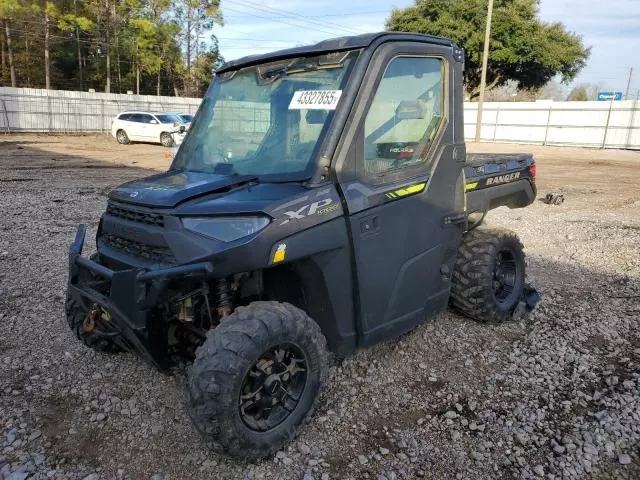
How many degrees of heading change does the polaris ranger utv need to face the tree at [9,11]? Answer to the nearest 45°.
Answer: approximately 90° to its right

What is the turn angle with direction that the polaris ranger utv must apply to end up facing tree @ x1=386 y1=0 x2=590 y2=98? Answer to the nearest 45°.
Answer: approximately 135° to its right

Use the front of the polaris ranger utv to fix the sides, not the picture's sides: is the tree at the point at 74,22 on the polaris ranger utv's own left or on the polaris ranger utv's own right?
on the polaris ranger utv's own right

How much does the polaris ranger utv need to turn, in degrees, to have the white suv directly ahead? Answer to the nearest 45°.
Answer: approximately 135° to its right

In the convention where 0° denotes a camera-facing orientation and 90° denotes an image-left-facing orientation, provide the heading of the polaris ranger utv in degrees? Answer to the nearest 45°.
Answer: approximately 45°

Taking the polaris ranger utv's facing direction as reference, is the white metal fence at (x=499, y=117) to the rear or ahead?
to the rear

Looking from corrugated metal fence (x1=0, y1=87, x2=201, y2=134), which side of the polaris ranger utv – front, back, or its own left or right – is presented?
right
